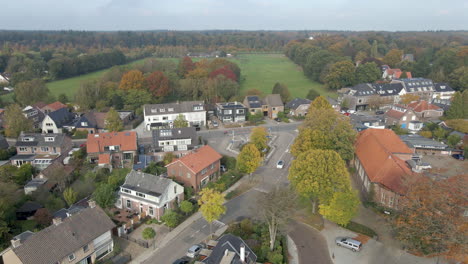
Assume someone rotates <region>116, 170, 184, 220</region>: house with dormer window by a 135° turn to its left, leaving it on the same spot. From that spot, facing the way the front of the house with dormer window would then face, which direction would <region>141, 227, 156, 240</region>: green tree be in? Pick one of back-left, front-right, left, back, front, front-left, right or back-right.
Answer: right

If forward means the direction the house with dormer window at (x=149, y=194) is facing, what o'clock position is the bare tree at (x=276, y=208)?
The bare tree is roughly at 9 o'clock from the house with dormer window.

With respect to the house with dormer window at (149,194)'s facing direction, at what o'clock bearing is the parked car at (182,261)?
The parked car is roughly at 10 o'clock from the house with dormer window.

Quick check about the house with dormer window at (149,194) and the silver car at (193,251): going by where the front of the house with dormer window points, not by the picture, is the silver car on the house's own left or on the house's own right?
on the house's own left

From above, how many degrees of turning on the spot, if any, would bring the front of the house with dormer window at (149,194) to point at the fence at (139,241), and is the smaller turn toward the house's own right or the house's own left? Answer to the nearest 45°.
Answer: approximately 45° to the house's own left

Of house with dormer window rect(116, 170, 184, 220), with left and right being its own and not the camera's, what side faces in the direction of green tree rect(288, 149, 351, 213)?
left

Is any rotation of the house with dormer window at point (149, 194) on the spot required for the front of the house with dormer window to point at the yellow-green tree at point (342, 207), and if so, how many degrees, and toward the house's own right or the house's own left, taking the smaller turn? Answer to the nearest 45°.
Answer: approximately 90° to the house's own left

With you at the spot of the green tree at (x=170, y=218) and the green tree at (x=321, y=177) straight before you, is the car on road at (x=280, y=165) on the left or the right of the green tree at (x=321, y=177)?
left

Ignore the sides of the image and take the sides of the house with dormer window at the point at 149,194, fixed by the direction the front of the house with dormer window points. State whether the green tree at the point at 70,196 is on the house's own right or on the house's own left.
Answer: on the house's own right

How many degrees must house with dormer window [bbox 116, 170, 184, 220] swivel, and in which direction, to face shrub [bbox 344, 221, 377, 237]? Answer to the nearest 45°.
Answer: approximately 90° to its left

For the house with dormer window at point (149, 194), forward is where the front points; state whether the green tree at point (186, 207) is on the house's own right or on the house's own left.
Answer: on the house's own left

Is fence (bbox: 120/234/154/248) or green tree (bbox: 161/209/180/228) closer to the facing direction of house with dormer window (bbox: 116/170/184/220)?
the fence

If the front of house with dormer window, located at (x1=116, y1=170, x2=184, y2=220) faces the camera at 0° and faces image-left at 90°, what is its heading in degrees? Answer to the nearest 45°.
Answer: approximately 45°
